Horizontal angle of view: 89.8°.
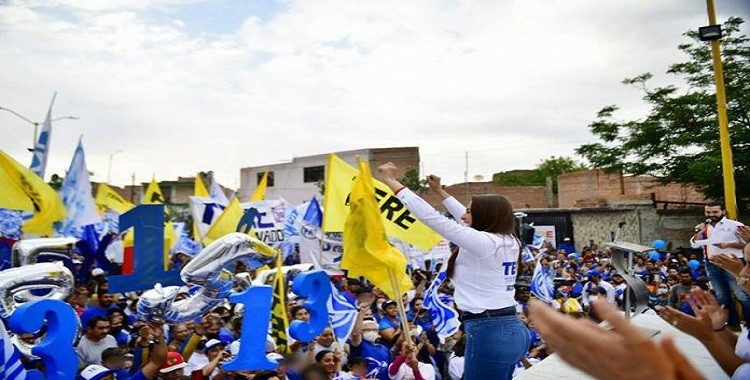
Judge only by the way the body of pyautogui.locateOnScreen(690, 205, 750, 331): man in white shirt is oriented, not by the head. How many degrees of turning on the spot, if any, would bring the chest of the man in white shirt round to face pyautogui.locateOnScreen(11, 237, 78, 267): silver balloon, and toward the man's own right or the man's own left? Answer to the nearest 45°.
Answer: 0° — they already face it

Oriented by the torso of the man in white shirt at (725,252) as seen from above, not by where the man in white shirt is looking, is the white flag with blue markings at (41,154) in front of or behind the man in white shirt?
in front

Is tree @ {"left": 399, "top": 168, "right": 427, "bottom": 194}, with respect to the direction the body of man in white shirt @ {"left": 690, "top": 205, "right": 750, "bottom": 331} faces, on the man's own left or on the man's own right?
on the man's own right

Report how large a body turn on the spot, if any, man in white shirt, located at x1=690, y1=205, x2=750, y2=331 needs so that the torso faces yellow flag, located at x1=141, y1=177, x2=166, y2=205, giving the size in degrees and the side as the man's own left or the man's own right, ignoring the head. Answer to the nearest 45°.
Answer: approximately 45° to the man's own right

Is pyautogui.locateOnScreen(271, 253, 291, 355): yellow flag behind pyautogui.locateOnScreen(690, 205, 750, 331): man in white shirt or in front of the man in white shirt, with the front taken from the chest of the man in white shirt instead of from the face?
in front

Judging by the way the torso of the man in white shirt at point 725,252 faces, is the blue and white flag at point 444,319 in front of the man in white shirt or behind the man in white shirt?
in front

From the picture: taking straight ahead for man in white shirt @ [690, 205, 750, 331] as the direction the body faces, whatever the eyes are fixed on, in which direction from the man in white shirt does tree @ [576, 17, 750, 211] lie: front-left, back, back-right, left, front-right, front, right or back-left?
back-right

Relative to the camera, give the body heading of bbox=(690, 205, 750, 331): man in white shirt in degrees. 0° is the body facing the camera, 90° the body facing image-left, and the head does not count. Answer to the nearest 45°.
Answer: approximately 45°
